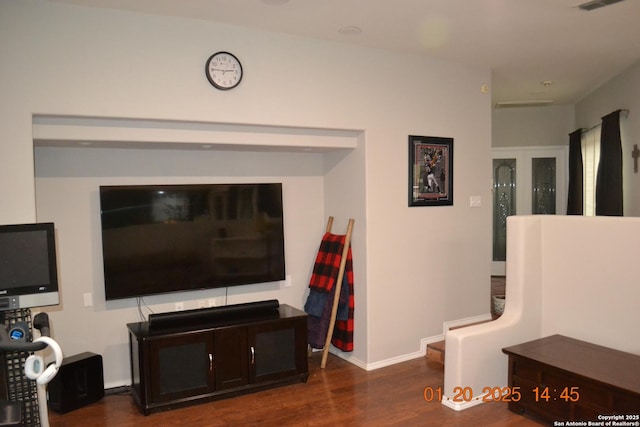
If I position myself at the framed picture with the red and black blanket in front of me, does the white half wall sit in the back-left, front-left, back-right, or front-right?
back-left

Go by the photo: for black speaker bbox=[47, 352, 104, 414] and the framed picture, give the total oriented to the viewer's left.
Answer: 0

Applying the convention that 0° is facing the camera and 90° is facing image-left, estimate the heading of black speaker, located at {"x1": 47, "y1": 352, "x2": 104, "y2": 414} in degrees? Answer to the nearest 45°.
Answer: approximately 315°

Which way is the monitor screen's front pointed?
toward the camera

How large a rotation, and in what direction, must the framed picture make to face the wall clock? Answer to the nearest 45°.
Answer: approximately 90° to its right

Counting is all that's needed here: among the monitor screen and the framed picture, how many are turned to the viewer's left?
0

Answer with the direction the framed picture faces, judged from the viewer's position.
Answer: facing the viewer and to the right of the viewer

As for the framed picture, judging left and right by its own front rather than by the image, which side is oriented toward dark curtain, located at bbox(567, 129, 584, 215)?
left

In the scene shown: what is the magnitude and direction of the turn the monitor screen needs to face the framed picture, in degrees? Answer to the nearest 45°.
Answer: approximately 90° to its left
